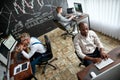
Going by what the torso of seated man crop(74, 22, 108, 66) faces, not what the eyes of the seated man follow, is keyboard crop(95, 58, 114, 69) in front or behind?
in front

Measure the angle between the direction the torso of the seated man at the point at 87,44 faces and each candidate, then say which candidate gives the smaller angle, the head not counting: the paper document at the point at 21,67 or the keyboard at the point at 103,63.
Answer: the keyboard

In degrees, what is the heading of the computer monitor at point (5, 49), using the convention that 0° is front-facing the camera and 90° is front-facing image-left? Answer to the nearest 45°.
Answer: approximately 315°

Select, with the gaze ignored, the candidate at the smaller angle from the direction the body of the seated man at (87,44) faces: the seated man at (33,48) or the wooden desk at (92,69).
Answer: the wooden desk

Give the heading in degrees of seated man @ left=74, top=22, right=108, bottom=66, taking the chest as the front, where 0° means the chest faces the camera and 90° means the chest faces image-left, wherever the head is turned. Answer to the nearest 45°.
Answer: approximately 315°

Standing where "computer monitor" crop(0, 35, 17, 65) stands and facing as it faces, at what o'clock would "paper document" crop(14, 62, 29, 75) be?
The paper document is roughly at 1 o'clock from the computer monitor.

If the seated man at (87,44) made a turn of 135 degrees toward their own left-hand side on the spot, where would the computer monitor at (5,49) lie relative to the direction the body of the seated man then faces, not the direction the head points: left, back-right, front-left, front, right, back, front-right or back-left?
left

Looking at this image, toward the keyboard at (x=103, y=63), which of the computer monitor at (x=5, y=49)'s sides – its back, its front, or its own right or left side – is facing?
front

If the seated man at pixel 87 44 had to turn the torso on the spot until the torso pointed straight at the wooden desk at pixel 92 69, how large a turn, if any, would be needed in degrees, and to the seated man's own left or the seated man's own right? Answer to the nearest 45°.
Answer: approximately 45° to the seated man's own right

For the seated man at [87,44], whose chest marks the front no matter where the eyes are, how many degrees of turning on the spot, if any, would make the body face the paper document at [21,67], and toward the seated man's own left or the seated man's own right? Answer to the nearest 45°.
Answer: approximately 135° to the seated man's own right
